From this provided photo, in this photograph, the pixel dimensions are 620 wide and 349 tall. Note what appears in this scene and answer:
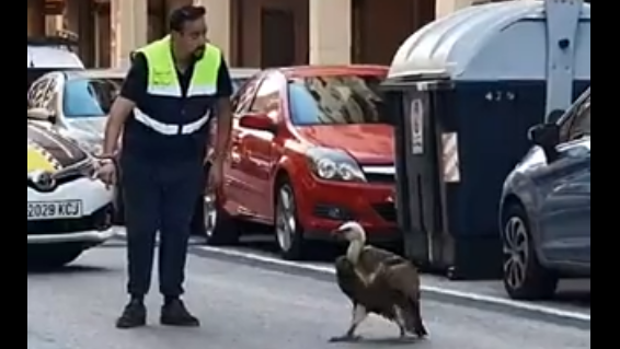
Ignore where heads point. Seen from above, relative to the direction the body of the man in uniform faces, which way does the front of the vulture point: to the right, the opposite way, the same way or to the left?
to the right

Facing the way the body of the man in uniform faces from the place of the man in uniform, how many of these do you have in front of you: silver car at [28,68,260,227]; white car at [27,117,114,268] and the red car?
0

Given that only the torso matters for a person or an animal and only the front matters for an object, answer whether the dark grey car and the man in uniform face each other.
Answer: no

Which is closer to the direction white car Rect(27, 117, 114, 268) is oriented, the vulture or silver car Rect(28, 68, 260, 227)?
the vulture

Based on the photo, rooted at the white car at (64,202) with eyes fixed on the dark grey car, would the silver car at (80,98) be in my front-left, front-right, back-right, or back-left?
back-left

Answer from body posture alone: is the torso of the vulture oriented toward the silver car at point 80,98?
no

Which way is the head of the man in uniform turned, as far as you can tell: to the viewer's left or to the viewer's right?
to the viewer's right

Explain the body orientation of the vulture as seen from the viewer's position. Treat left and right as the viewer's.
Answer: facing to the left of the viewer

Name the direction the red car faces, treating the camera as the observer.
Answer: facing the viewer and to the right of the viewer

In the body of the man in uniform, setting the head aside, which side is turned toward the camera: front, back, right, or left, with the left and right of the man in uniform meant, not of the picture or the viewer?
front

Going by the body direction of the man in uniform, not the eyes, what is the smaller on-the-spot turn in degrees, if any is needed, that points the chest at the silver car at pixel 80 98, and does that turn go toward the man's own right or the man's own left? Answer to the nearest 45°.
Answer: approximately 180°

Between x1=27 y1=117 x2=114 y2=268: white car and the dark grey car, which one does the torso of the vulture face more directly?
the white car

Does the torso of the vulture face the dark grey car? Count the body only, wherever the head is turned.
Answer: no

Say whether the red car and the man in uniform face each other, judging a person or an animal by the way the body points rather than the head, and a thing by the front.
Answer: no
